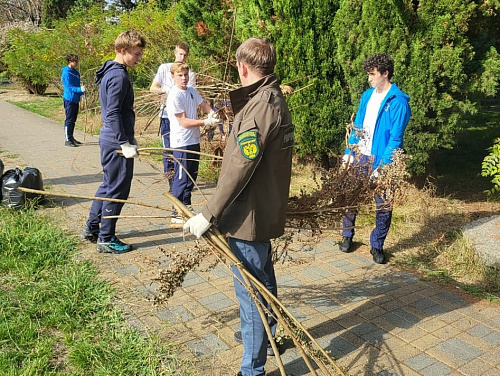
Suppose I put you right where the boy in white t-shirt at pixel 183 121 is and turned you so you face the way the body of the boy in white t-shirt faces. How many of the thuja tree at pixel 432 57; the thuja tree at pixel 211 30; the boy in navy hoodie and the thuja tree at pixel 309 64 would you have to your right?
1

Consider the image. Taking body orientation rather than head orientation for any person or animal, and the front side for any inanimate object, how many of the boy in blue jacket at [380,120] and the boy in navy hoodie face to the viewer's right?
1

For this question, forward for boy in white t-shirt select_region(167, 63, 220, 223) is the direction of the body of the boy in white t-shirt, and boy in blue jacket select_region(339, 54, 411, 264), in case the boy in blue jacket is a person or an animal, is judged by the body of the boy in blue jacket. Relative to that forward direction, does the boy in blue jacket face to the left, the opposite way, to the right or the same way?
to the right

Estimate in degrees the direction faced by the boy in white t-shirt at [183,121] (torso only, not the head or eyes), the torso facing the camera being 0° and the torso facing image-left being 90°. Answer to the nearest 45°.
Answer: approximately 315°

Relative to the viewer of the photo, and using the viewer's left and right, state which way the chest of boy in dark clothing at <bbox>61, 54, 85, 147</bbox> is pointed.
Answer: facing to the right of the viewer

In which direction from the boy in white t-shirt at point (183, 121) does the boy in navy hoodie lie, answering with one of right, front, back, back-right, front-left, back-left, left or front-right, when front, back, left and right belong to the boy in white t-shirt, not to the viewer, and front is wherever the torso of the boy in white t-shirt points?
right

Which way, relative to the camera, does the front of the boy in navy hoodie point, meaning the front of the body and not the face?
to the viewer's right

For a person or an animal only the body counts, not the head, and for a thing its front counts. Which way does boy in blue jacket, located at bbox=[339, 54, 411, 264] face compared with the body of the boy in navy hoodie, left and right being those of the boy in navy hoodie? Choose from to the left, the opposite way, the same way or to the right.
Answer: the opposite way

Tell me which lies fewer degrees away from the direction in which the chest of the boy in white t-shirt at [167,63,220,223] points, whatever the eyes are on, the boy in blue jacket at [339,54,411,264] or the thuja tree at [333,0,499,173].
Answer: the boy in blue jacket

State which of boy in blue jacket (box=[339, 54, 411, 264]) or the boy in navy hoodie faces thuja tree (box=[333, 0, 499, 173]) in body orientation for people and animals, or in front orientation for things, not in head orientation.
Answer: the boy in navy hoodie

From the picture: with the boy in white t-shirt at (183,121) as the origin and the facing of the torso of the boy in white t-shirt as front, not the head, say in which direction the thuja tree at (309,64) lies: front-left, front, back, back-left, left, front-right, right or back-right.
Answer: left

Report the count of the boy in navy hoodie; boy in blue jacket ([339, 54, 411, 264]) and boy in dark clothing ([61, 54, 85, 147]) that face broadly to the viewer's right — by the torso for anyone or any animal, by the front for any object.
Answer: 2
